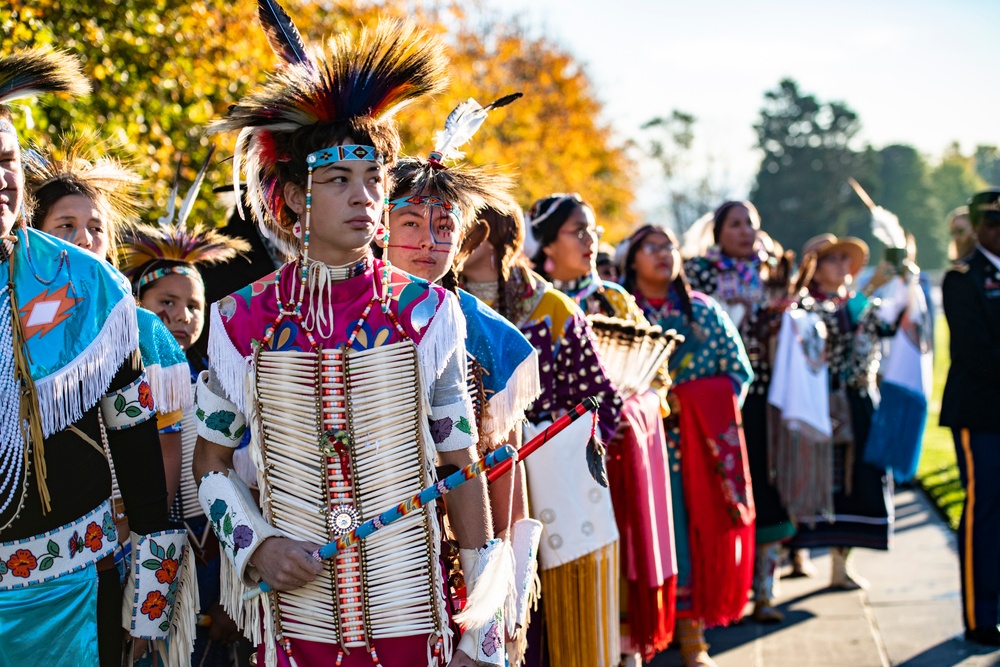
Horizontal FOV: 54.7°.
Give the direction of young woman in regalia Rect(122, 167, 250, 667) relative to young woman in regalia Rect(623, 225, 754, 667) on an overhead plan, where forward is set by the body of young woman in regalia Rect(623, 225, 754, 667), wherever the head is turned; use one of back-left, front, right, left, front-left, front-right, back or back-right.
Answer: front

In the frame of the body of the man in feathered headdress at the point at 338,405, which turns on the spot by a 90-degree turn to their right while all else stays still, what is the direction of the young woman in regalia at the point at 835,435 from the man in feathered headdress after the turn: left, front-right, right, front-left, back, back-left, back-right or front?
back-right

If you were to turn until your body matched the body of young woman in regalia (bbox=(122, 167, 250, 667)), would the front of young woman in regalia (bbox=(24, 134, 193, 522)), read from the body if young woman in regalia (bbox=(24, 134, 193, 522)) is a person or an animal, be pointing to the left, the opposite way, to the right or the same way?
the same way

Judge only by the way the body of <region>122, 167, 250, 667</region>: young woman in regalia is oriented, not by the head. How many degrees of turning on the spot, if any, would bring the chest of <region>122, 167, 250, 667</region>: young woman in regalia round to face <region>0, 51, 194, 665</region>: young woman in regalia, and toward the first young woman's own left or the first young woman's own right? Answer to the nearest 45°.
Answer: approximately 45° to the first young woman's own right

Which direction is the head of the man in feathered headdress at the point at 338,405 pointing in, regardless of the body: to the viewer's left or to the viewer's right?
to the viewer's right

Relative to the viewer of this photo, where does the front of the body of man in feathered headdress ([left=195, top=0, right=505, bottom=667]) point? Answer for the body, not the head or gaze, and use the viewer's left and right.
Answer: facing the viewer

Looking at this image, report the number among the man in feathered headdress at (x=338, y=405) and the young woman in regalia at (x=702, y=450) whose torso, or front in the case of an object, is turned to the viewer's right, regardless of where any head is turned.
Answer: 0

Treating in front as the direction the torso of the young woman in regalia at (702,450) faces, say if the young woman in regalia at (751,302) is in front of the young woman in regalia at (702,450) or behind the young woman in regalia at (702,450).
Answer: behind

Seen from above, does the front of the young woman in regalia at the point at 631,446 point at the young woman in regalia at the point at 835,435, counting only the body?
no

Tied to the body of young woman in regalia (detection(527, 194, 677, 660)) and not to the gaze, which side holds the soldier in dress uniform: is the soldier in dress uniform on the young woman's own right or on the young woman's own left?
on the young woman's own left

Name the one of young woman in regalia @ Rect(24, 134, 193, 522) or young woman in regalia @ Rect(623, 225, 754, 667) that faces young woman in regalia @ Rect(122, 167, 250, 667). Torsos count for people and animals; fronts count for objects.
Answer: young woman in regalia @ Rect(623, 225, 754, 667)

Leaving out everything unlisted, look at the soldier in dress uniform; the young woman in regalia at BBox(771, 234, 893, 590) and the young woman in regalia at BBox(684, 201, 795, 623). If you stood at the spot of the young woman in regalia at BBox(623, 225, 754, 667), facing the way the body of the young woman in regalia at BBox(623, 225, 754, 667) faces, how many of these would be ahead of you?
0
